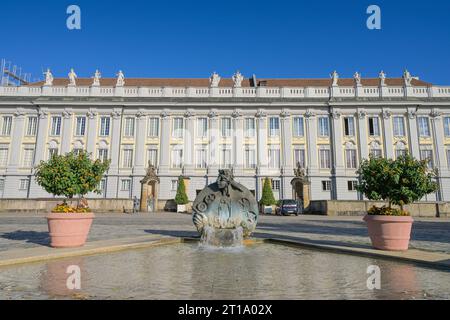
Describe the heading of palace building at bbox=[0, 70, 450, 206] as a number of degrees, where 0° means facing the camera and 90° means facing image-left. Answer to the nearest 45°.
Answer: approximately 0°

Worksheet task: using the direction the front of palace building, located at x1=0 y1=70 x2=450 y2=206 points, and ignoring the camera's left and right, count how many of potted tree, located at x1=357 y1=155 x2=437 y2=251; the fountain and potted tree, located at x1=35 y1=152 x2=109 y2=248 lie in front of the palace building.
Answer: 3

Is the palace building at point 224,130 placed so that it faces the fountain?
yes
